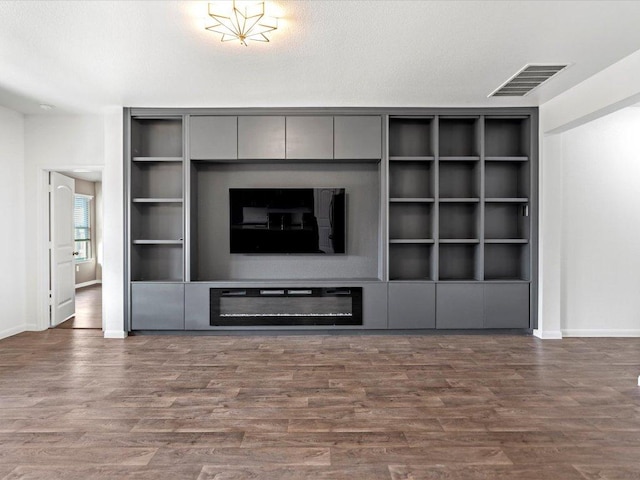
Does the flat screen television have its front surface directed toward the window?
no

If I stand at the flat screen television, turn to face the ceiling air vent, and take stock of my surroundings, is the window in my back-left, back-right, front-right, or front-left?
back-left

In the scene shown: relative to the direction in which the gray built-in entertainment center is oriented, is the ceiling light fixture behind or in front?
in front

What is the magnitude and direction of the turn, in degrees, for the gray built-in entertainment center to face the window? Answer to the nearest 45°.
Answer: approximately 135° to its right

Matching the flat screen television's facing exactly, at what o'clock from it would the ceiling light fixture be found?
The ceiling light fixture is roughly at 12 o'clock from the flat screen television.

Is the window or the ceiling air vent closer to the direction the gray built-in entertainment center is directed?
the ceiling air vent

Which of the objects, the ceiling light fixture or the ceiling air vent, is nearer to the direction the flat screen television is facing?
the ceiling light fixture

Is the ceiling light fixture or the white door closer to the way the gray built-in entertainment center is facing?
the ceiling light fixture

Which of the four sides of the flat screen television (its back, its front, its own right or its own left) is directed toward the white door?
right

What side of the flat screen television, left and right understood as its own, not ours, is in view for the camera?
front

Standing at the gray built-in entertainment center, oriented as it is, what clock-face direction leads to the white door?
The white door is roughly at 3 o'clock from the gray built-in entertainment center.

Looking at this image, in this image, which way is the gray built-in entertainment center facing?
toward the camera

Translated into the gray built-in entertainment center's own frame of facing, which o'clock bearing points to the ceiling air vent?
The ceiling air vent is roughly at 10 o'clock from the gray built-in entertainment center.
